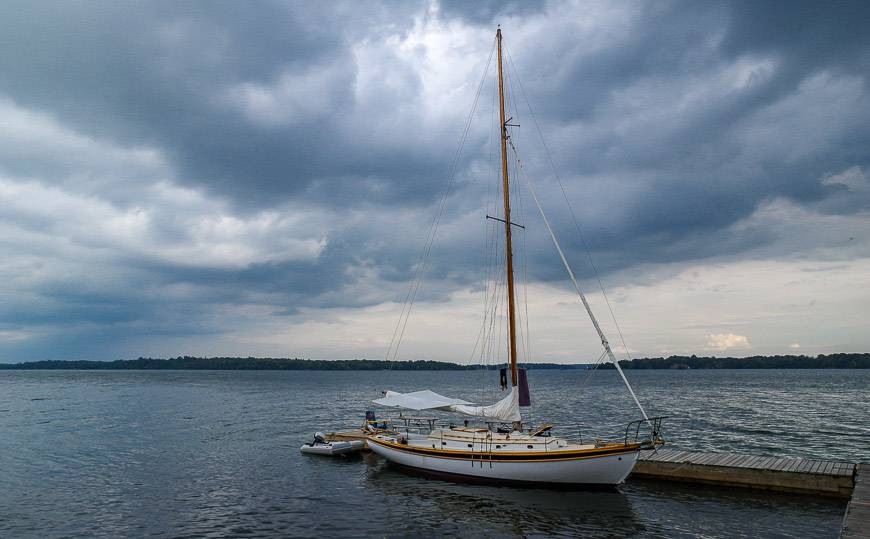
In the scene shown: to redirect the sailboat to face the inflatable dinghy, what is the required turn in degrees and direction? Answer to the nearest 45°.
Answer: approximately 180°

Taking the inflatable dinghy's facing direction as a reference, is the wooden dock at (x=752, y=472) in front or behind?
in front

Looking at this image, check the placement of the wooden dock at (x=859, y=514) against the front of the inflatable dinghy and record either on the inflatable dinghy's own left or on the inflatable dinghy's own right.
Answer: on the inflatable dinghy's own right

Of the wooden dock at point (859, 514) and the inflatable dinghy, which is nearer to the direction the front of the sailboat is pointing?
the wooden dock

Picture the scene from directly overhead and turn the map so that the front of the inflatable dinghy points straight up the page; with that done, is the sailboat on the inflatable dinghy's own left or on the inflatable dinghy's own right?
on the inflatable dinghy's own right

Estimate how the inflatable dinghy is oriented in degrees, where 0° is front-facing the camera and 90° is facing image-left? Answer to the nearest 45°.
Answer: approximately 270°

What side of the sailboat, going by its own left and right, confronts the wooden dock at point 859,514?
front

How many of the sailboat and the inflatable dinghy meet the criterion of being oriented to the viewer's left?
0
